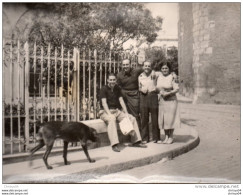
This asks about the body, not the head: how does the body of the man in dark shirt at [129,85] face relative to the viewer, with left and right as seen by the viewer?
facing the viewer

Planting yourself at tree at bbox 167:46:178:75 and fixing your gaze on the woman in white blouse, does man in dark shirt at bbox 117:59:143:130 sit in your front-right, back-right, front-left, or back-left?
front-right

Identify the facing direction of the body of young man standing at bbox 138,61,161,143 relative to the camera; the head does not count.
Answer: toward the camera

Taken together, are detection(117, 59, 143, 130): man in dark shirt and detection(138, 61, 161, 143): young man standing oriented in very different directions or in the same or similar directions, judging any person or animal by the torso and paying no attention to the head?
same or similar directions
